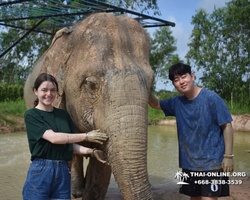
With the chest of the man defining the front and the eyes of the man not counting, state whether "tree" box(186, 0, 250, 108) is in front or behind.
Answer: behind

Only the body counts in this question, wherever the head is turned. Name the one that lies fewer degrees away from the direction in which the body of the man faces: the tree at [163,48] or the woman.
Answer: the woman

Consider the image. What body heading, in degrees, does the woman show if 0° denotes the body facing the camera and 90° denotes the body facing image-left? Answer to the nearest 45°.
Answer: approximately 315°

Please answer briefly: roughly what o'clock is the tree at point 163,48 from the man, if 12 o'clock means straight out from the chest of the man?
The tree is roughly at 6 o'clock from the man.

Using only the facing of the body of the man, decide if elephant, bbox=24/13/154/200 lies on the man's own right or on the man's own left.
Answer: on the man's own right

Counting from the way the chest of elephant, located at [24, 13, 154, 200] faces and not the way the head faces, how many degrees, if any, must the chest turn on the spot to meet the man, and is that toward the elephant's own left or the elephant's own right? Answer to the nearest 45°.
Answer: approximately 45° to the elephant's own left

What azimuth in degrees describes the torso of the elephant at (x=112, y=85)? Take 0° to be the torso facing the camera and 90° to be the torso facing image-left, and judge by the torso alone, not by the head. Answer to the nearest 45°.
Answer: approximately 315°

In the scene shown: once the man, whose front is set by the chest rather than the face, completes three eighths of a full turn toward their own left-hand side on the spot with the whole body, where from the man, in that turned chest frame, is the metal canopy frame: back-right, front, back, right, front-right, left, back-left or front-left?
left

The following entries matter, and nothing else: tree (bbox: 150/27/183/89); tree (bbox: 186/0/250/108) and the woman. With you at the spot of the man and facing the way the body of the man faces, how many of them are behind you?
2

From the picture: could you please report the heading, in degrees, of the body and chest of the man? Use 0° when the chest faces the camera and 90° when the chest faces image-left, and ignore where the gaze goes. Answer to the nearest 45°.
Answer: approximately 0°
